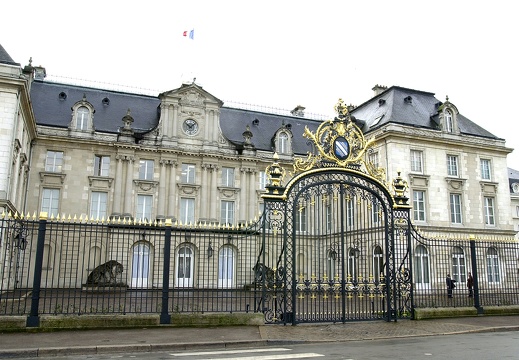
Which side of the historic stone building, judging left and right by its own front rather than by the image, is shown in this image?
front

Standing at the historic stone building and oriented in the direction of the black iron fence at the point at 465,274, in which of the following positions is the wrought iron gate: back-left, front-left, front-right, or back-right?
front-right

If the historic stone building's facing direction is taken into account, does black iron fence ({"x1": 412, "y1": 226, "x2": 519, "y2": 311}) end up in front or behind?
in front

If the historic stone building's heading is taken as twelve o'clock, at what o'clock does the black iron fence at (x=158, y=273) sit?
The black iron fence is roughly at 12 o'clock from the historic stone building.

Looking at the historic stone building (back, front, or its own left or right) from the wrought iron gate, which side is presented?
front
